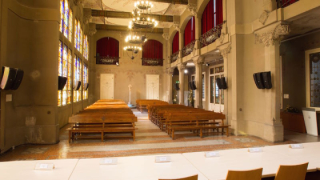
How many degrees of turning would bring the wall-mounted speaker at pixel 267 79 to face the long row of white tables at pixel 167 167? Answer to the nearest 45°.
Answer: approximately 45° to its left

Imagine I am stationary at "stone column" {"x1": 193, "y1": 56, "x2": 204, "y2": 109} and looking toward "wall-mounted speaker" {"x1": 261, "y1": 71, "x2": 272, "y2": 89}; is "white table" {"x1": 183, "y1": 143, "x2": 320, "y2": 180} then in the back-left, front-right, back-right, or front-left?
front-right

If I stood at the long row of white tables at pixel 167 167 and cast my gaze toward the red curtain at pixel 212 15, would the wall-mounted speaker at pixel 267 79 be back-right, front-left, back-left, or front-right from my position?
front-right

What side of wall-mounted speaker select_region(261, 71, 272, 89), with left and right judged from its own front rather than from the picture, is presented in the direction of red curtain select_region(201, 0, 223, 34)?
right

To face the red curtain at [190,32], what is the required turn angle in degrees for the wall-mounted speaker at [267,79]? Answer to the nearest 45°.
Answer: approximately 90° to its right

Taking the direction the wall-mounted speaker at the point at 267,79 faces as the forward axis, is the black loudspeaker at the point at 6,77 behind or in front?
in front

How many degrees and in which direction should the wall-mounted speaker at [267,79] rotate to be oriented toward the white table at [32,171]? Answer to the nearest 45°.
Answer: approximately 45° to its left

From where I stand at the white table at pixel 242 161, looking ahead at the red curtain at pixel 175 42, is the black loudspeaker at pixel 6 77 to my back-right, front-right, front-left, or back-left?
front-left
